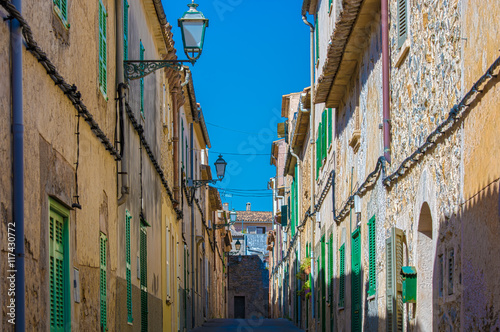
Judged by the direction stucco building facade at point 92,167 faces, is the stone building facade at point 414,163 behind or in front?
in front

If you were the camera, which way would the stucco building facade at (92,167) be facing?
facing to the right of the viewer

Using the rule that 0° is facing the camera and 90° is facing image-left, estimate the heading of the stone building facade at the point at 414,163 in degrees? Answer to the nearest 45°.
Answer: approximately 90°

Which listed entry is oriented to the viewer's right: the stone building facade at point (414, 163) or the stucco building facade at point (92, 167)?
the stucco building facade at point (92, 167)

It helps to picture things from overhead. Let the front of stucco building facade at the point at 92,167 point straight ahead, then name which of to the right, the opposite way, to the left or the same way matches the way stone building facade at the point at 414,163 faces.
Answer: the opposite way

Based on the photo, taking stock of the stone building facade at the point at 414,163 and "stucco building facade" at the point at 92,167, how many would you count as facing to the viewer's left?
1
